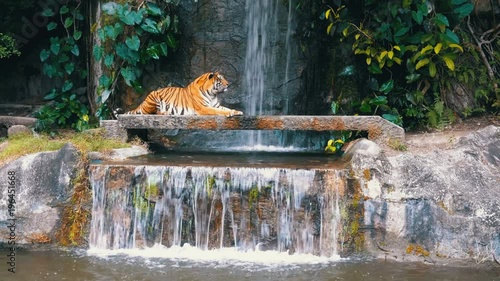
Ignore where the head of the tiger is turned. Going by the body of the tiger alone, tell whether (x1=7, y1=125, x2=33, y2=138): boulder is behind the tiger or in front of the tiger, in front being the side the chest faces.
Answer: behind

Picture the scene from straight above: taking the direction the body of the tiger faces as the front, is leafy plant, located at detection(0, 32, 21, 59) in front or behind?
behind

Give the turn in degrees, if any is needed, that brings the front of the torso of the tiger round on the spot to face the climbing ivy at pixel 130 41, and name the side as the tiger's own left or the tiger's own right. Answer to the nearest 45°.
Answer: approximately 135° to the tiger's own left

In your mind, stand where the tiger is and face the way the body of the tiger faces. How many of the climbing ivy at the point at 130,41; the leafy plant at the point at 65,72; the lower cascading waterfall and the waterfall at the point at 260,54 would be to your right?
1

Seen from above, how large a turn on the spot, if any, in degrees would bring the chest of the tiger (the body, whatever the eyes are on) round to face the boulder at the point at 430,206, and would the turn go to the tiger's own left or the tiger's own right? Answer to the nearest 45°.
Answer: approximately 45° to the tiger's own right

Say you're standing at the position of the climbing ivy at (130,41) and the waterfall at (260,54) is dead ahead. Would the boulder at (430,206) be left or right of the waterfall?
right

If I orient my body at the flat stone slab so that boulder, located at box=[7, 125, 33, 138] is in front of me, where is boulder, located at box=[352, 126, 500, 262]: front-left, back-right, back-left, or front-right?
back-left

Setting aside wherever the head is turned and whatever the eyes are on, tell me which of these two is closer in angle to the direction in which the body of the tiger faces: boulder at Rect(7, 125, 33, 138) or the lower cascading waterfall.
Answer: the lower cascading waterfall

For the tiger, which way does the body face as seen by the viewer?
to the viewer's right

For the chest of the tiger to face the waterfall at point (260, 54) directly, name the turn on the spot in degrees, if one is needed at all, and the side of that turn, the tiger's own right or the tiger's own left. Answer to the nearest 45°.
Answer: approximately 45° to the tiger's own left

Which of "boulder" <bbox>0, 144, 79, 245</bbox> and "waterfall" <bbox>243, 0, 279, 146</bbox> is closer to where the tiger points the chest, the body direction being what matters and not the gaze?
the waterfall

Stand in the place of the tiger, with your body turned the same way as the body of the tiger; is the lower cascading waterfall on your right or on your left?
on your right
